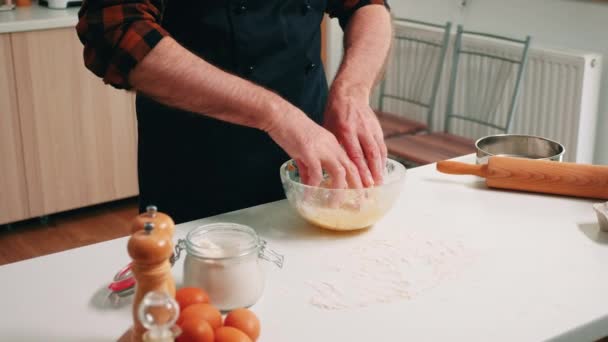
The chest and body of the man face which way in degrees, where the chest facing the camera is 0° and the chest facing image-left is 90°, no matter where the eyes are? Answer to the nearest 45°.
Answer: approximately 315°

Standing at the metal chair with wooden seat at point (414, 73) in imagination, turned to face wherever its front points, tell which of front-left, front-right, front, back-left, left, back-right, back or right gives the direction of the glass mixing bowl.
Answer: front-left

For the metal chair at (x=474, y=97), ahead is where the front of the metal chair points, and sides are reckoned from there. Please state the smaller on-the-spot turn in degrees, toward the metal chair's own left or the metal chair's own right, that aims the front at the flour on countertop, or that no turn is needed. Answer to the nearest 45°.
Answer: approximately 45° to the metal chair's own left

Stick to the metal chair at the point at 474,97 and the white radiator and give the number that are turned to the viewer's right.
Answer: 0

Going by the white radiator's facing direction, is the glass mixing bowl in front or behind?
in front

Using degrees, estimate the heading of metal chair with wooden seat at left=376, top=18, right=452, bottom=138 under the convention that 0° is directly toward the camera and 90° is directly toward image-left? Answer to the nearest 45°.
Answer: approximately 45°

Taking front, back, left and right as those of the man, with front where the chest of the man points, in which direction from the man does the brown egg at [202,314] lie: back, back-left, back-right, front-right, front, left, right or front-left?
front-right

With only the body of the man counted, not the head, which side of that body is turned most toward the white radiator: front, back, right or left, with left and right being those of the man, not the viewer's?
left

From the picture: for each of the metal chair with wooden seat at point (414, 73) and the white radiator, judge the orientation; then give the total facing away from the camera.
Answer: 0
